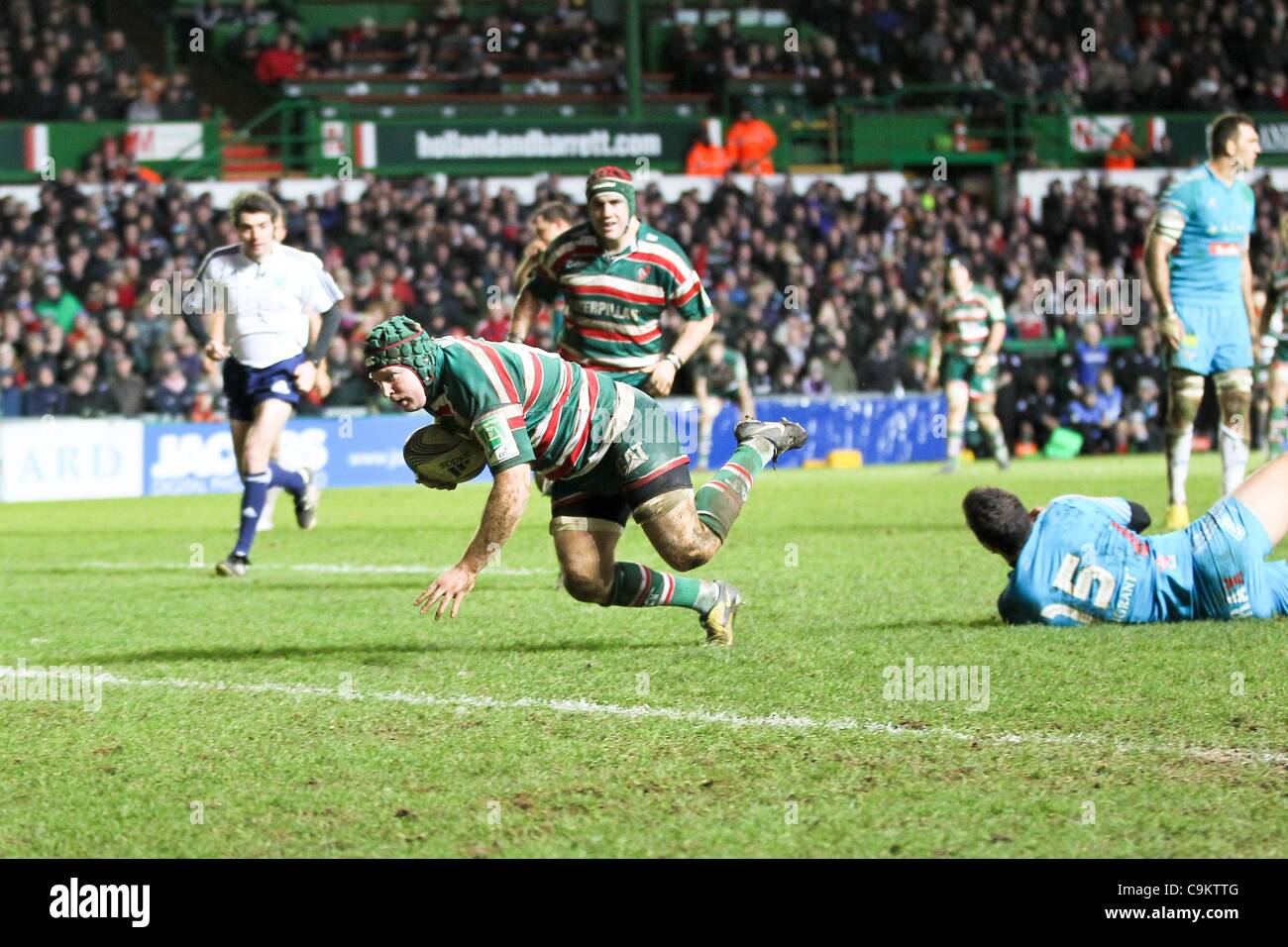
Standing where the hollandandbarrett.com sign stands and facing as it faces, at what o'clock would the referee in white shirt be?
The referee in white shirt is roughly at 12 o'clock from the hollandandbarrett.com sign.

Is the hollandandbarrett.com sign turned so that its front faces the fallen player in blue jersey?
yes

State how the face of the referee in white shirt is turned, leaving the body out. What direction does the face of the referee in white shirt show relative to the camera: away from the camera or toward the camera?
toward the camera

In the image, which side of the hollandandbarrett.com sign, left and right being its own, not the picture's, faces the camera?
front

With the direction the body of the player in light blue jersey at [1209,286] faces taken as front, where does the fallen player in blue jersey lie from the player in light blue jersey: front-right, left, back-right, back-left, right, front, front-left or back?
front-right

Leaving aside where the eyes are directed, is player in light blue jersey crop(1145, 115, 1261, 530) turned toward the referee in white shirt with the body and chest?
no
